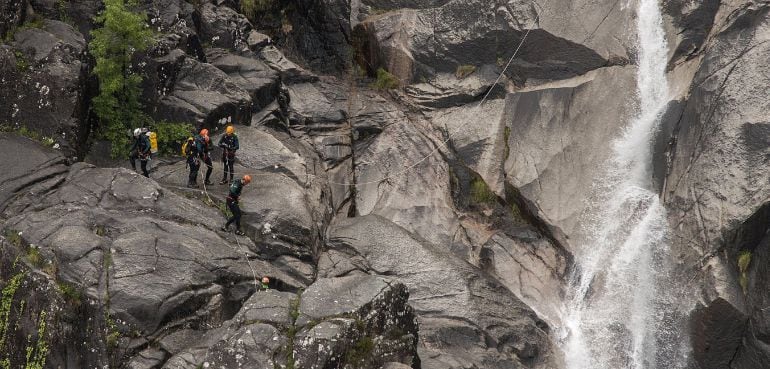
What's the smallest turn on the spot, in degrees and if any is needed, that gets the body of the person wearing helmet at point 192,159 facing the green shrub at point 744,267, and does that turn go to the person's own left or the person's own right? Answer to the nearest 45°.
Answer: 0° — they already face it

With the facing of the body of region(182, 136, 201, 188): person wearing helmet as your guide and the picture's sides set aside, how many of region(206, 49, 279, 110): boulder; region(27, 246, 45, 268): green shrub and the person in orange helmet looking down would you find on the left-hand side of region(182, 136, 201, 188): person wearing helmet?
1

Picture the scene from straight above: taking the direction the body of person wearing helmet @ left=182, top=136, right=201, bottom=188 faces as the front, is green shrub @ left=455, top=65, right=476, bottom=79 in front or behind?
in front

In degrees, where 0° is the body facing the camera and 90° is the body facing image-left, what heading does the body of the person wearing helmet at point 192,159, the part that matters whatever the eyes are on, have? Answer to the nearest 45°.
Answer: approximately 270°

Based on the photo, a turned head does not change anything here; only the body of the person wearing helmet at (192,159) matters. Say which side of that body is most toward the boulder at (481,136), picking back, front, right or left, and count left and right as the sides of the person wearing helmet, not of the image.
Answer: front

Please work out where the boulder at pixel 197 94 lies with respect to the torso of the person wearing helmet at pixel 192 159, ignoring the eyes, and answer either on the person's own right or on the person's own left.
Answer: on the person's own left

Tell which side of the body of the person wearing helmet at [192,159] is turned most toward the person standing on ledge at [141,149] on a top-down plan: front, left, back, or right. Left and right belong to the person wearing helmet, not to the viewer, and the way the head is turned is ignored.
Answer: back

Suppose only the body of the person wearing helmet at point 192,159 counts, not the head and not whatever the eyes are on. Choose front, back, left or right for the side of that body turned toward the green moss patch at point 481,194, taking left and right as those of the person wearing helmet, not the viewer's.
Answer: front

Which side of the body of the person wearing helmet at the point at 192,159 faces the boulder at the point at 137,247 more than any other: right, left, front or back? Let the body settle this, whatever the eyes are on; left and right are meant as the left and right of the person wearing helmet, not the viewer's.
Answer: right

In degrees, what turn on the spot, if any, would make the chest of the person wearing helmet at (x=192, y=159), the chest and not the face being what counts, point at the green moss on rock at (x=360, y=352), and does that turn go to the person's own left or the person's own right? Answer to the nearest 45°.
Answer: approximately 45° to the person's own right

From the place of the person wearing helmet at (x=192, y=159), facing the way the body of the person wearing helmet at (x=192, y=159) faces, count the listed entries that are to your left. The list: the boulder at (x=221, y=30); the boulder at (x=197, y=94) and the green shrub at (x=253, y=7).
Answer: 3

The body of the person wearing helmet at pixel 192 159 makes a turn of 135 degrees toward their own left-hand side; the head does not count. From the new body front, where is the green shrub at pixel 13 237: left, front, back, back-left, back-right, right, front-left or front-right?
left

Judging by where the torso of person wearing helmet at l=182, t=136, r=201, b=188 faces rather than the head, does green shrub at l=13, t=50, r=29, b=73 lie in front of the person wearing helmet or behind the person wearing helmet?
behind
